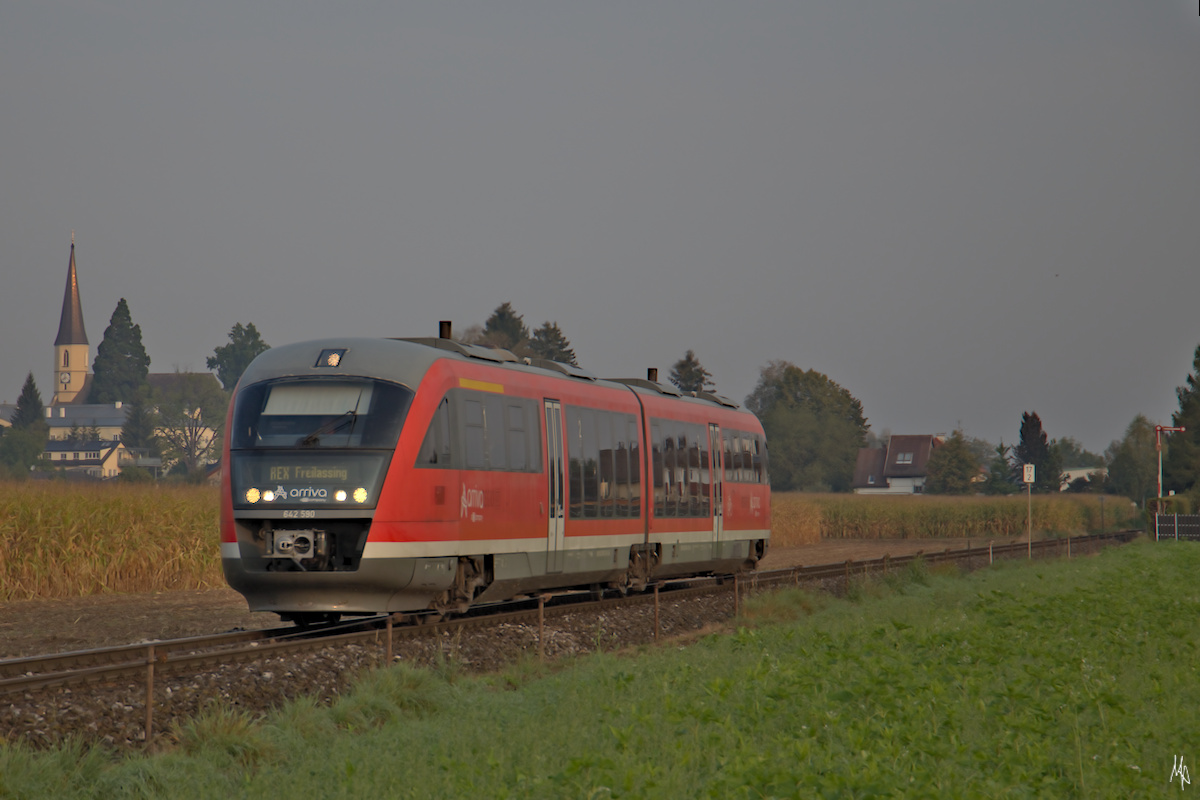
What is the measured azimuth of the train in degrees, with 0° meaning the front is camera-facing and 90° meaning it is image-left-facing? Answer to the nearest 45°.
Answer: approximately 45°

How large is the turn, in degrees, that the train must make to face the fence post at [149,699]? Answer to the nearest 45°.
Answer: approximately 45° to its left
